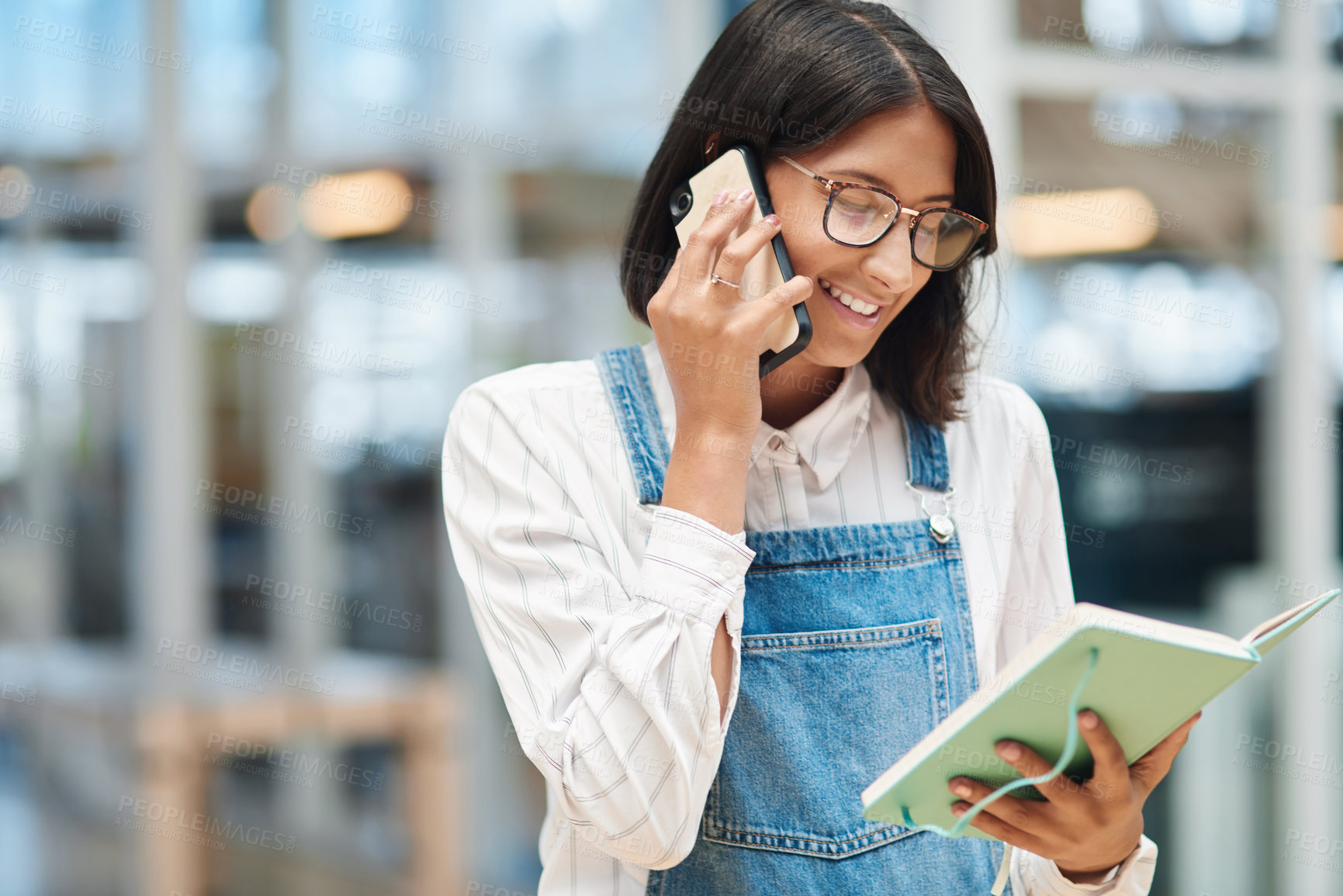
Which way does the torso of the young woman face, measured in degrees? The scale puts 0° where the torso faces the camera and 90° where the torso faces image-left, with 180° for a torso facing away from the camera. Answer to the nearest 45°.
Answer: approximately 315°
